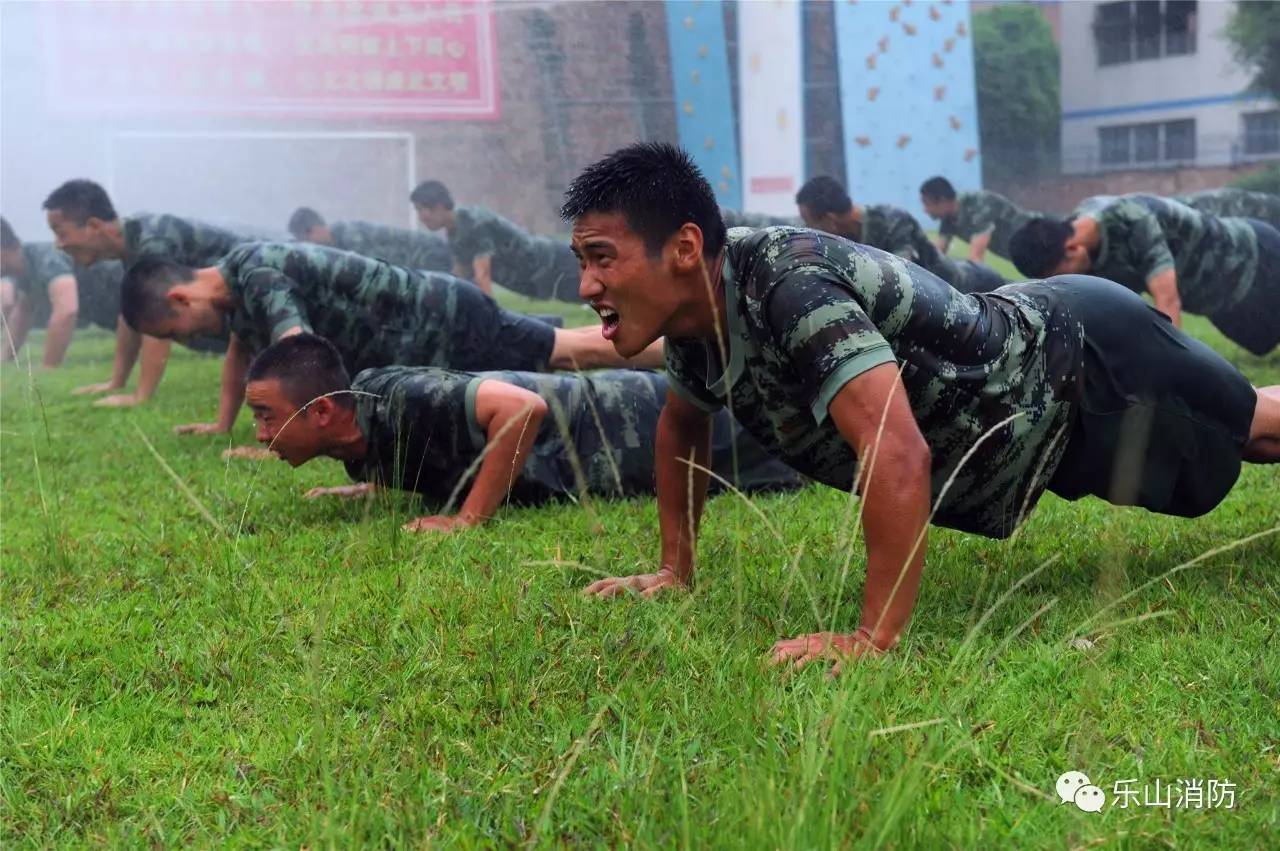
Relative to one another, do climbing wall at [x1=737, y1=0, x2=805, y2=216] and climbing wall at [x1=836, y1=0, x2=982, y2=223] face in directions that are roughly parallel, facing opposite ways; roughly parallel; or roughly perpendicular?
roughly parallel

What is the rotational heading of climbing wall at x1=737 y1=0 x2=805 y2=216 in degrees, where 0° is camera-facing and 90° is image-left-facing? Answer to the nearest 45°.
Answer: approximately 0°

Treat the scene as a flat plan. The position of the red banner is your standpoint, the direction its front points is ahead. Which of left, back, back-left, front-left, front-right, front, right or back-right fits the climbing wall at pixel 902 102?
left

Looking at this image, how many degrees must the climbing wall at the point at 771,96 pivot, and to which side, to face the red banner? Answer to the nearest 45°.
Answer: approximately 90° to its right

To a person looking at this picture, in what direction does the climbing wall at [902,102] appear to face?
facing the viewer

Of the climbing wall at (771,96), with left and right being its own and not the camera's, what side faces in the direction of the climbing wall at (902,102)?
left

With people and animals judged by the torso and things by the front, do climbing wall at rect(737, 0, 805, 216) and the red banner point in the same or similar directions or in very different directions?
same or similar directions

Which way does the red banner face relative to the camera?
toward the camera
